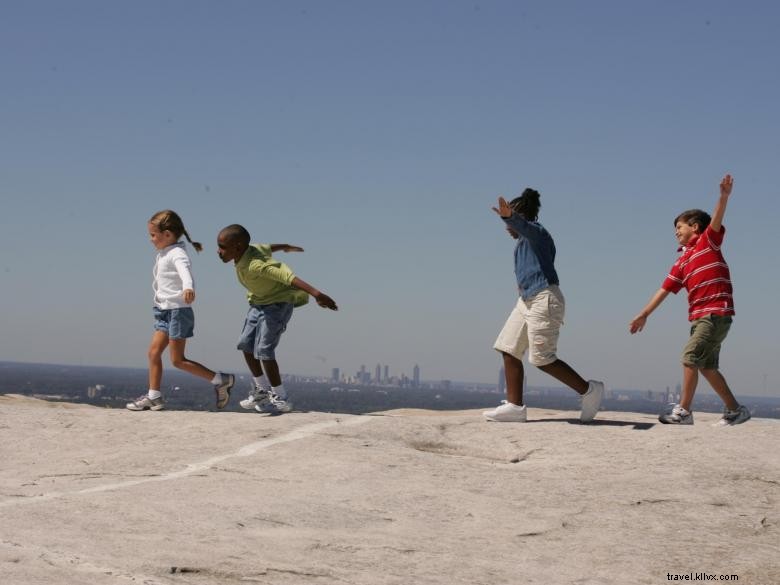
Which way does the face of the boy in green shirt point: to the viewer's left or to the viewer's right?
to the viewer's left

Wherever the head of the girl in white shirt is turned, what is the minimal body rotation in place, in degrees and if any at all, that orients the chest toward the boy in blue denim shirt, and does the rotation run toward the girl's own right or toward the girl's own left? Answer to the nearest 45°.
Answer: approximately 135° to the girl's own left

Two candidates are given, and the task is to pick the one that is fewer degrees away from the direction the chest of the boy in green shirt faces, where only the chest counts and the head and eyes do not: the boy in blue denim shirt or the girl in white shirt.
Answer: the girl in white shirt

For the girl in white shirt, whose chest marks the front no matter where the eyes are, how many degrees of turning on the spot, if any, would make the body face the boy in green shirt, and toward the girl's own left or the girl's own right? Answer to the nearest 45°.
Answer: approximately 135° to the girl's own left

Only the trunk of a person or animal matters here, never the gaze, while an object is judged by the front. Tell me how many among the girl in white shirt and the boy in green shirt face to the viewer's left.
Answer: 2

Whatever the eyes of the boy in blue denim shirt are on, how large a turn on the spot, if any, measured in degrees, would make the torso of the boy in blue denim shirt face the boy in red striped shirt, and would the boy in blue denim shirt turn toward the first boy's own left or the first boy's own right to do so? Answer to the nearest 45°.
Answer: approximately 180°

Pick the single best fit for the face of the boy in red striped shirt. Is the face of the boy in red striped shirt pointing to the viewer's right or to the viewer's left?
to the viewer's left

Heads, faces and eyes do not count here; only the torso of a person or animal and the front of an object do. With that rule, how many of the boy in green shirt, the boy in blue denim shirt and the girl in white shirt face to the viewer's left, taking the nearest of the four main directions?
3

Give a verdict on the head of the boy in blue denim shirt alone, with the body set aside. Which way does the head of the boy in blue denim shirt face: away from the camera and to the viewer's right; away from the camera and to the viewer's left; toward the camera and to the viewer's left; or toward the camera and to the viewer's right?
away from the camera and to the viewer's left

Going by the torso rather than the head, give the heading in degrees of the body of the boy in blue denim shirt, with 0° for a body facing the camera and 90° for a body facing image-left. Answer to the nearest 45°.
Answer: approximately 90°

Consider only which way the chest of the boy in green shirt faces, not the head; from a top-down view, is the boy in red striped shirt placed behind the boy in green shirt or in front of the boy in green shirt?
behind

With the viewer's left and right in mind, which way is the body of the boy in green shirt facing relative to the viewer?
facing to the left of the viewer

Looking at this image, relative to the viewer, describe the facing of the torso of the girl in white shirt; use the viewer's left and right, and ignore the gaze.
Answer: facing to the left of the viewer
